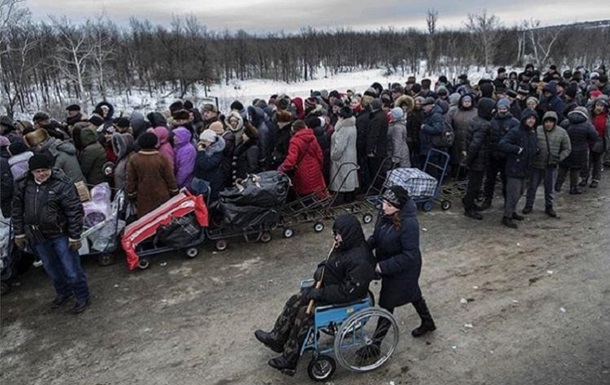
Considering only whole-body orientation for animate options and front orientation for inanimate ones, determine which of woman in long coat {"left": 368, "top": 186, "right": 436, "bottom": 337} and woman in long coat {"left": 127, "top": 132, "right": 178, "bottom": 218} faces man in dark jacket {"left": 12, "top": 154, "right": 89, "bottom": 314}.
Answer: woman in long coat {"left": 368, "top": 186, "right": 436, "bottom": 337}

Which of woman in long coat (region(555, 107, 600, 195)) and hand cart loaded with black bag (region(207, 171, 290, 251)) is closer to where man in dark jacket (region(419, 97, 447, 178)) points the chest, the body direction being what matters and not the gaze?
the hand cart loaded with black bag

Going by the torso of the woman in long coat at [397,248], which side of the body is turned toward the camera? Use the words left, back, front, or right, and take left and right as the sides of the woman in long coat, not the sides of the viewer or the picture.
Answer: left

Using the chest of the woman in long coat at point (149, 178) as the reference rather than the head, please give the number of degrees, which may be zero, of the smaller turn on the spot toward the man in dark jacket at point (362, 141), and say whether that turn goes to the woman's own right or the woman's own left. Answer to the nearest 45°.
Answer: approximately 90° to the woman's own right

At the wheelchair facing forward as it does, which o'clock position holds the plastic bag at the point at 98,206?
The plastic bag is roughly at 1 o'clock from the wheelchair.

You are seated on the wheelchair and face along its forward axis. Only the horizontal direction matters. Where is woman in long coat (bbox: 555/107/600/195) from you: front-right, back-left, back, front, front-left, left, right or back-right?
back-right

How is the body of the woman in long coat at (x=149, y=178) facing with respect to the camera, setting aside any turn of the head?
away from the camera

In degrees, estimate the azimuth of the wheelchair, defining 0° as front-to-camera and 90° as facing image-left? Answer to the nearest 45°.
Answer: approximately 90°

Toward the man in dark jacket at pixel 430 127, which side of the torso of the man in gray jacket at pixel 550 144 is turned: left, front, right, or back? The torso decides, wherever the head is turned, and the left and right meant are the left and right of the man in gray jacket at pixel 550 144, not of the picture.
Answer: right

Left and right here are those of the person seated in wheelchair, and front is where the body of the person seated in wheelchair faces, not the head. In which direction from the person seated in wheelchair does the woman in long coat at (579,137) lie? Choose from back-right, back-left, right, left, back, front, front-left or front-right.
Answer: back-right

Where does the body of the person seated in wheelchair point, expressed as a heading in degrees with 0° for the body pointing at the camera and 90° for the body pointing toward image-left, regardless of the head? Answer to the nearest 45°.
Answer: approximately 90°

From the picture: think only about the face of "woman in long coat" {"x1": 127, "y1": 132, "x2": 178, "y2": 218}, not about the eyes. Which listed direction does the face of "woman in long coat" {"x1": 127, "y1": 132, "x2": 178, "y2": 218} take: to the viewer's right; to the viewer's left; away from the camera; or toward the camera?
away from the camera

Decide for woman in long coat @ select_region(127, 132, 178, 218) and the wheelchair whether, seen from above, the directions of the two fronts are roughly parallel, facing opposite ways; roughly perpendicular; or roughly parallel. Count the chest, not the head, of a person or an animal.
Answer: roughly perpendicular

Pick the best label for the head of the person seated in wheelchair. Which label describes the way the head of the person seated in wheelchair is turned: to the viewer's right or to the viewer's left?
to the viewer's left

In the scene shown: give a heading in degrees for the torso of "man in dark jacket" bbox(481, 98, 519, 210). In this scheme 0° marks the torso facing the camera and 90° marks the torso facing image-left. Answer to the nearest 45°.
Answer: approximately 0°

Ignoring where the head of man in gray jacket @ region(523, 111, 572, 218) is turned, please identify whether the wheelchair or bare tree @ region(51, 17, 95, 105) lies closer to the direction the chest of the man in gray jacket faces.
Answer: the wheelchair
